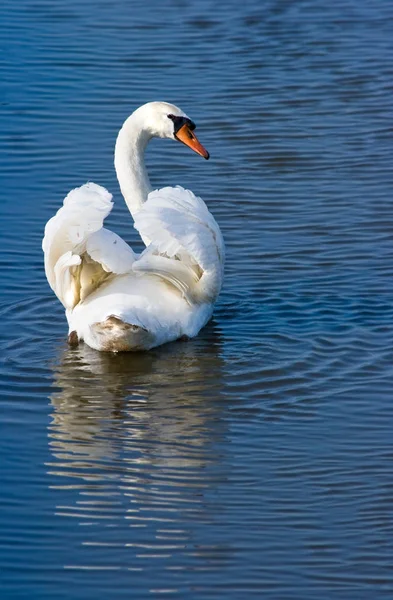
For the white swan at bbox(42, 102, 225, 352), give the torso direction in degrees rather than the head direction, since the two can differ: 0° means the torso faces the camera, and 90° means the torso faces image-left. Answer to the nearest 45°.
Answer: approximately 180°
